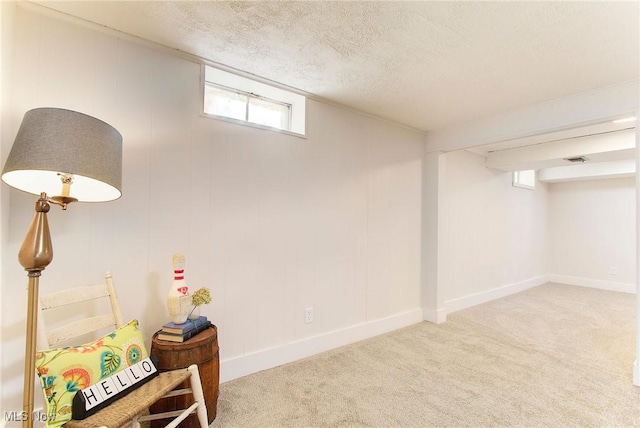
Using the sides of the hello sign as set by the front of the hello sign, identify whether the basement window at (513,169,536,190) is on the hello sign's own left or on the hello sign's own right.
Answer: on the hello sign's own left

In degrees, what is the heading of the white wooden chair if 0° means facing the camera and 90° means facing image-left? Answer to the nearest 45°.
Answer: approximately 315°

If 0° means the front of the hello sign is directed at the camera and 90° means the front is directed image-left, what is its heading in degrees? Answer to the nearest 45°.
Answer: approximately 315°
